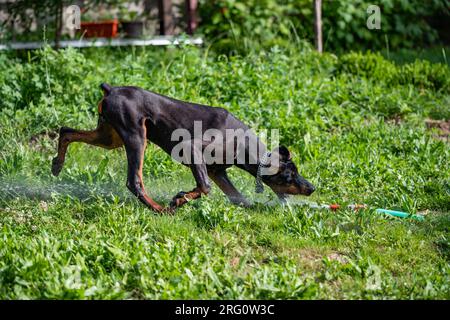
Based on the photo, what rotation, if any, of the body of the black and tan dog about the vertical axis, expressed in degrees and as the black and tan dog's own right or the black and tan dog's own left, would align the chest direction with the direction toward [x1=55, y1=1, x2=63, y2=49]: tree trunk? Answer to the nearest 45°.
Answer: approximately 90° to the black and tan dog's own left

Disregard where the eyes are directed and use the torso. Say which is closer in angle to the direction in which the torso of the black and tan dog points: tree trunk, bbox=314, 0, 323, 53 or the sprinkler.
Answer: the sprinkler

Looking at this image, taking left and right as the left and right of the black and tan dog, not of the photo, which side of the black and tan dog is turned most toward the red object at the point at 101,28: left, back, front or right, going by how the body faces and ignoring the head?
left

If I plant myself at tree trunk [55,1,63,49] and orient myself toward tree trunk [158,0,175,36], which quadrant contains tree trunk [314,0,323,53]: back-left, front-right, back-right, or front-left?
front-right

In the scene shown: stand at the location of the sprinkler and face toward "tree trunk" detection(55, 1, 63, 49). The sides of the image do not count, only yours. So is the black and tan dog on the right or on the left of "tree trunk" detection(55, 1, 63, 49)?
left

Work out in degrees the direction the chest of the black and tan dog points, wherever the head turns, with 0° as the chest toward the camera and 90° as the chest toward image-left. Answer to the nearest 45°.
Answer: approximately 270°

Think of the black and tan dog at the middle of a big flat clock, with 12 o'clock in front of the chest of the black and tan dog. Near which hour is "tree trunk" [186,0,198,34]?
The tree trunk is roughly at 9 o'clock from the black and tan dog.

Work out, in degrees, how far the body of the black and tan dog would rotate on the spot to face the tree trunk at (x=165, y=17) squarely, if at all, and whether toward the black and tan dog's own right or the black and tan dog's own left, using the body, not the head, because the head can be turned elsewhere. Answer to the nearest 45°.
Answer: approximately 90° to the black and tan dog's own left

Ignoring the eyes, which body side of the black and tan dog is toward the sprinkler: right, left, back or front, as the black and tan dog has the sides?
front

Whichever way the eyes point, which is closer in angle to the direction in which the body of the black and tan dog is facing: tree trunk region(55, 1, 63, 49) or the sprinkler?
the sprinkler
